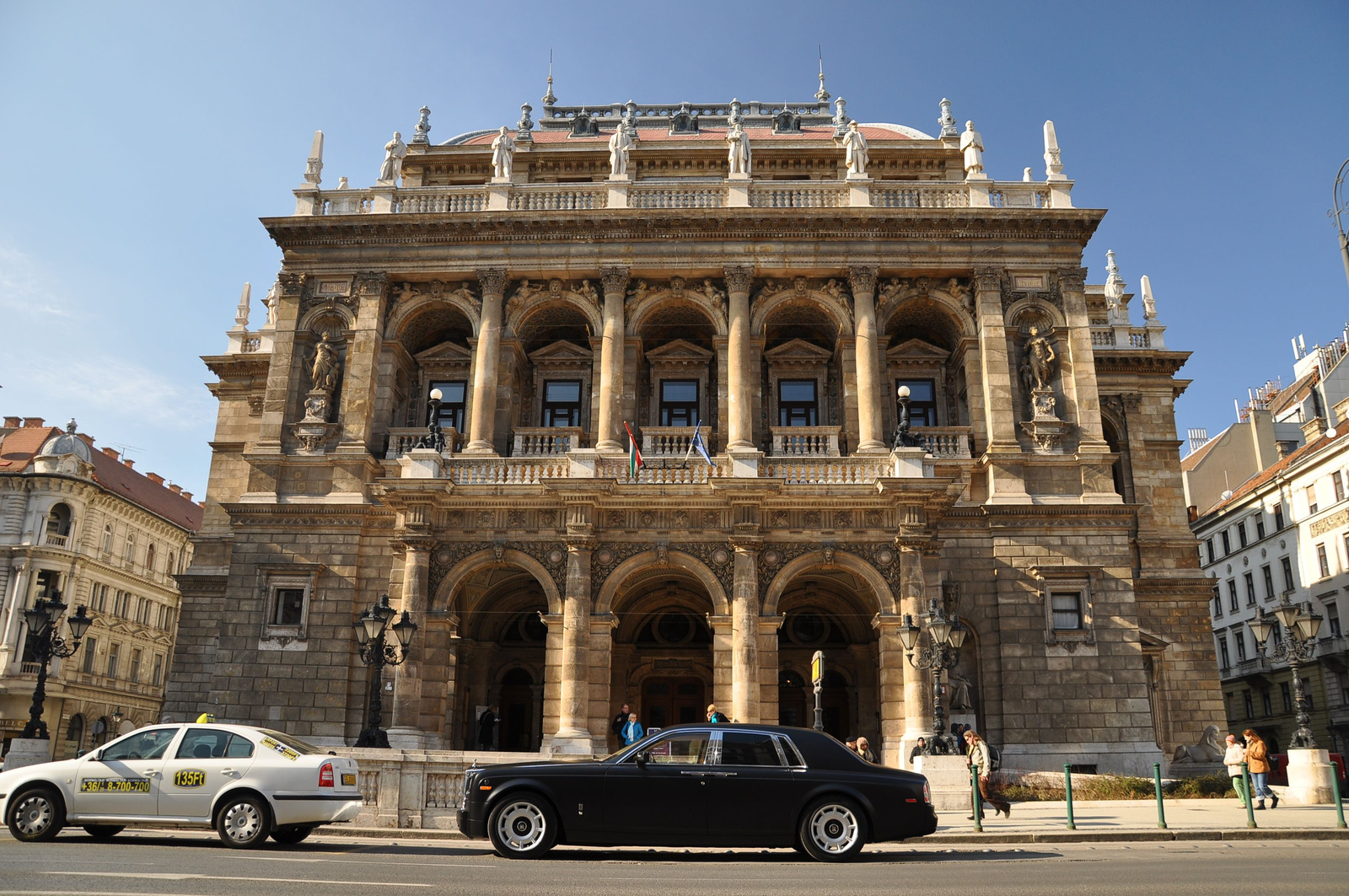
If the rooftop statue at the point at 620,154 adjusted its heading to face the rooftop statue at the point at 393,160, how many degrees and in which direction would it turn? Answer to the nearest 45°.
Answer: approximately 90° to its right

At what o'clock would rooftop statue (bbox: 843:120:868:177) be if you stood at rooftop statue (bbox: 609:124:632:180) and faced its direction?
rooftop statue (bbox: 843:120:868:177) is roughly at 9 o'clock from rooftop statue (bbox: 609:124:632:180).

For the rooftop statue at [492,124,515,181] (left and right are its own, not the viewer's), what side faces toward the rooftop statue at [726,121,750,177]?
left

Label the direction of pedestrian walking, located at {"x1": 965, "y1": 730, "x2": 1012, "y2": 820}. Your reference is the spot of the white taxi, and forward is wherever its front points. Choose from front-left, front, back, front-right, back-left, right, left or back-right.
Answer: back-right

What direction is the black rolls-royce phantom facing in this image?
to the viewer's left

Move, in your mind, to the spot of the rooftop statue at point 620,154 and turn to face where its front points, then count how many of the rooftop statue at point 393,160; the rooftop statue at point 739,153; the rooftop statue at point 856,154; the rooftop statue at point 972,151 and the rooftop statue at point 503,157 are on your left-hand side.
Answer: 3

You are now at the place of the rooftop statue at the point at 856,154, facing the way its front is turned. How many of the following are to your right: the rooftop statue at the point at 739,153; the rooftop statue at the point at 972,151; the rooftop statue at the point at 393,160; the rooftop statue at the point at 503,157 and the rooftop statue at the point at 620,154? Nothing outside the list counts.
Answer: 4

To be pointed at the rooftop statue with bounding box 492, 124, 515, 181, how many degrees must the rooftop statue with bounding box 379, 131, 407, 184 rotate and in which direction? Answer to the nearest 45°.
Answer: approximately 45° to its left
